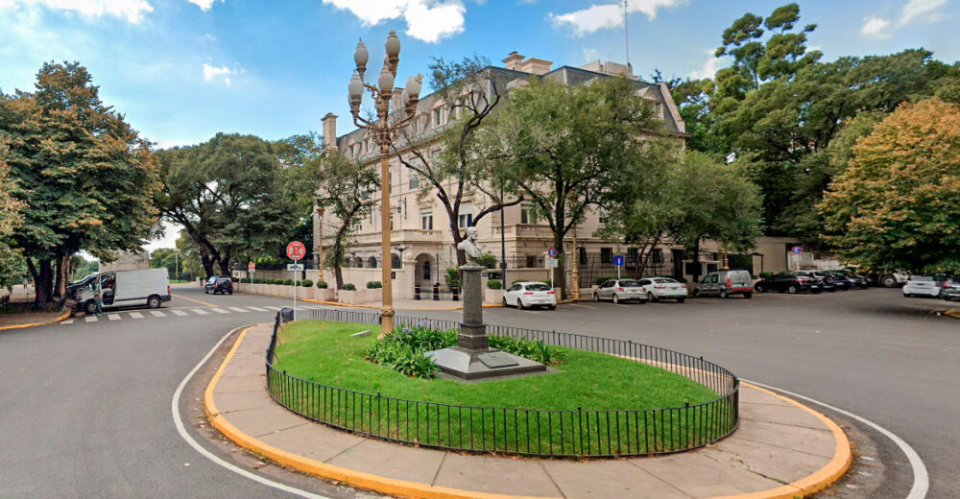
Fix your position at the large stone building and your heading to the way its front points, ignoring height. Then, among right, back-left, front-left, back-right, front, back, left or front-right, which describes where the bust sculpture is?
front

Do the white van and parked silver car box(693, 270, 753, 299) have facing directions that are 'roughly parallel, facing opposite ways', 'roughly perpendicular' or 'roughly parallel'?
roughly perpendicular

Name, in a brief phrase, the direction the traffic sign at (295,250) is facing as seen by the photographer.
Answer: facing the viewer

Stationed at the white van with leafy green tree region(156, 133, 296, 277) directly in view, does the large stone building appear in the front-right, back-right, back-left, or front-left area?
front-right

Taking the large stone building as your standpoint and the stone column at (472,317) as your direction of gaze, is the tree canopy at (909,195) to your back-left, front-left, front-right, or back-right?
front-left

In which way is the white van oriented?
to the viewer's left

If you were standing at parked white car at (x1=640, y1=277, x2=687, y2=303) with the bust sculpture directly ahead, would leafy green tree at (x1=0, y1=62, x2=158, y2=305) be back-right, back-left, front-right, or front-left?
front-right

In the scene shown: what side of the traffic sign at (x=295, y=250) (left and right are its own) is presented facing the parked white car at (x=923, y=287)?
left

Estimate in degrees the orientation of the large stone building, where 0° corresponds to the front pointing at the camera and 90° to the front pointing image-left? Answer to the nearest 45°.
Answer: approximately 0°

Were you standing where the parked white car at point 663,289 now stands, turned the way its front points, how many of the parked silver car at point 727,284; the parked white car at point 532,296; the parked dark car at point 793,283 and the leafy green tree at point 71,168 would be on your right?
2

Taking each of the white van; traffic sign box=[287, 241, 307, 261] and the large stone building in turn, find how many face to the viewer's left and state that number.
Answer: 1
